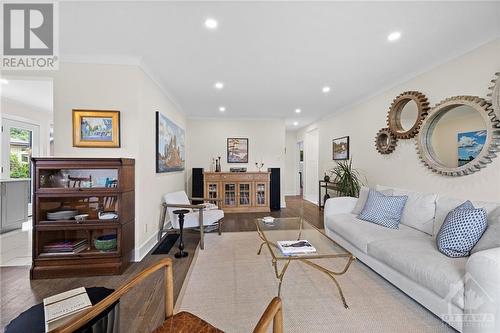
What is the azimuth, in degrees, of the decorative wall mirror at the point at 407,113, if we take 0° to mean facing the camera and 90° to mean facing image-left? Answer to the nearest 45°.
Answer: approximately 45°

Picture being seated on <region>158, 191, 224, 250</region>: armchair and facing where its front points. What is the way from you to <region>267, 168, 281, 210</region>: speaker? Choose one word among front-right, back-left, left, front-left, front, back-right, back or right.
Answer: left

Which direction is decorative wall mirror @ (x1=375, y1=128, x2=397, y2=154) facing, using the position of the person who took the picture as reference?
facing the viewer and to the left of the viewer

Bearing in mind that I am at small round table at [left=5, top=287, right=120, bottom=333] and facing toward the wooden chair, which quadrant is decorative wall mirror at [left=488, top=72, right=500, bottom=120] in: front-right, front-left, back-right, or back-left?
front-left

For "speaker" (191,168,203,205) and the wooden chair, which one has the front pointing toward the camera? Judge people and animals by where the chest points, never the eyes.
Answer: the speaker

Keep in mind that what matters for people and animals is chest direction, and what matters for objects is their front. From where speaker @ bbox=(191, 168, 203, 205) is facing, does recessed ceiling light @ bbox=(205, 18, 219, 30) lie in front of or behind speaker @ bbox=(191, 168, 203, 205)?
in front

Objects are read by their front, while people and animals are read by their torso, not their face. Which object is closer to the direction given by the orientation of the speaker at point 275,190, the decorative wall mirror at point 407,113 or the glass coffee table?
the glass coffee table

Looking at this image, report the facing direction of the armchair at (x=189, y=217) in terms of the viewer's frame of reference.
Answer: facing the viewer and to the right of the viewer

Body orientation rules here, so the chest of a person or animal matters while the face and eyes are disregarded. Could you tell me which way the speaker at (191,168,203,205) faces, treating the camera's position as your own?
facing the viewer

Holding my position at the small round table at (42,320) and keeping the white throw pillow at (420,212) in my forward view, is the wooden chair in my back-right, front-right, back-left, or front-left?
front-right

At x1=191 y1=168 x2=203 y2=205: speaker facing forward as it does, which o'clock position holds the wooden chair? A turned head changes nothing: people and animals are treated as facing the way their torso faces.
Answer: The wooden chair is roughly at 12 o'clock from the speaker.

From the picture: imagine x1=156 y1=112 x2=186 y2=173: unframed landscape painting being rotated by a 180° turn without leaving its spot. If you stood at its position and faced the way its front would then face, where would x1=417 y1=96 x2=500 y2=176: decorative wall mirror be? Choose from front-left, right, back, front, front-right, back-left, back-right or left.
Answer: back

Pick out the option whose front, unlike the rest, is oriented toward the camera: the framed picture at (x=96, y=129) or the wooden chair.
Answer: the framed picture

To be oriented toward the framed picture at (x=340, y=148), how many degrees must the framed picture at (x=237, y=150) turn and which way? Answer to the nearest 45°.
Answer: approximately 45° to its left

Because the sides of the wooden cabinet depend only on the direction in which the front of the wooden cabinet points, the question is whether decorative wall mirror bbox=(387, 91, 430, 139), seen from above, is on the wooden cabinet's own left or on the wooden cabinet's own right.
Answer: on the wooden cabinet's own left

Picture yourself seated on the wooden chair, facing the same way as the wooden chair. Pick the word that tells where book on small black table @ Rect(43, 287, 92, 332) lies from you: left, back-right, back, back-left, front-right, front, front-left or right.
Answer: left

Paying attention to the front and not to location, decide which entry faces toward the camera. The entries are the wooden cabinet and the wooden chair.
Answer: the wooden cabinet

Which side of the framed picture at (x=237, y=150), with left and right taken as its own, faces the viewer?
front
